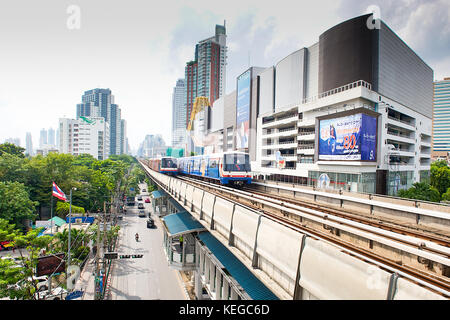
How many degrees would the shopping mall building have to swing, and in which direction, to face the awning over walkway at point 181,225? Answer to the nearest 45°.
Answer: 0° — it already faces it

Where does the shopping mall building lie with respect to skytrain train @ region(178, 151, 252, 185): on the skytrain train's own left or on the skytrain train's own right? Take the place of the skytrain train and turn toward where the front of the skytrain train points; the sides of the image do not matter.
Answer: on the skytrain train's own left

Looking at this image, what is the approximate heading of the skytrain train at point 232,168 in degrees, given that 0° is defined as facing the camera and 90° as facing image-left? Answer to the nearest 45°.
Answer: approximately 315°

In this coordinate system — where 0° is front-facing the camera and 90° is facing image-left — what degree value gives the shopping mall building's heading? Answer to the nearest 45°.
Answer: approximately 45°

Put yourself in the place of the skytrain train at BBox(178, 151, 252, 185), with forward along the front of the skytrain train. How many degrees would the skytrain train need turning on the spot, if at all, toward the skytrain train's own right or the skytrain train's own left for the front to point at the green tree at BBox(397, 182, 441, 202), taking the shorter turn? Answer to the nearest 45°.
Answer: approximately 45° to the skytrain train's own left

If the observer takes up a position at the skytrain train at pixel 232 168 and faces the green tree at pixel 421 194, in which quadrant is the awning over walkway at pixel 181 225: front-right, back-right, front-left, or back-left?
back-right
